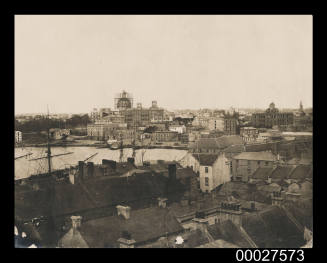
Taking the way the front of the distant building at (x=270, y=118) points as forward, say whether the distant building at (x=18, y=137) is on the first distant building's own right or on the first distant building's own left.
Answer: on the first distant building's own right

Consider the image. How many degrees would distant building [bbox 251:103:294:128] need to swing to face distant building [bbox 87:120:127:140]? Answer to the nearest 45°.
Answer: approximately 90° to its right

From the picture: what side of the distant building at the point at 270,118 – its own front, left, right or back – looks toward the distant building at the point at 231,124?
right

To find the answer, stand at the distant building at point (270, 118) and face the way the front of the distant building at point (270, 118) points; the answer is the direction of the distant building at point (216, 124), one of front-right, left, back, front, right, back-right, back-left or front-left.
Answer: right

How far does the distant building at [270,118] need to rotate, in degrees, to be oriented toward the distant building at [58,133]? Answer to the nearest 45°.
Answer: approximately 90° to its right

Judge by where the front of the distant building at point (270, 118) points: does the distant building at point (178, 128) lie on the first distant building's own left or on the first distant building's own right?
on the first distant building's own right

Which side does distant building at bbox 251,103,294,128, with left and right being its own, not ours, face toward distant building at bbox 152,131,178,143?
right

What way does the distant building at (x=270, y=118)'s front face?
toward the camera

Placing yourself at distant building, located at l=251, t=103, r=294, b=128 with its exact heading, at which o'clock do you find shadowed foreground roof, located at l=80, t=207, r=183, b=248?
The shadowed foreground roof is roughly at 12 o'clock from the distant building.
